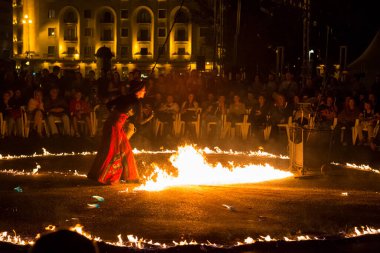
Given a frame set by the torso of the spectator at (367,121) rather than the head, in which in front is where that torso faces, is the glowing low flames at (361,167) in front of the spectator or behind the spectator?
in front

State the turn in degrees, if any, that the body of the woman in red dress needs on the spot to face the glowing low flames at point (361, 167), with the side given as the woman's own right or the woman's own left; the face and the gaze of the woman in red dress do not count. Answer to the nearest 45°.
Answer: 0° — they already face it

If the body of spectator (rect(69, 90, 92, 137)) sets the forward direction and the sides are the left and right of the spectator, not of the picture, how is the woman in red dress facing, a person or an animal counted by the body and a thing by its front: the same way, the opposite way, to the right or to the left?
to the left

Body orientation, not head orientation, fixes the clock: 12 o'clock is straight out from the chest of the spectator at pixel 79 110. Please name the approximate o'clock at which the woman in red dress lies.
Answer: The woman in red dress is roughly at 12 o'clock from the spectator.

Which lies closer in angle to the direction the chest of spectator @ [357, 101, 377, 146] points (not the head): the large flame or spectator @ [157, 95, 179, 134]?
the large flame

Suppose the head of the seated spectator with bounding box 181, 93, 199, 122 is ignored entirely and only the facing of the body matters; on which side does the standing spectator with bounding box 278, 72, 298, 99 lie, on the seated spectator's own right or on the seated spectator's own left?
on the seated spectator's own left

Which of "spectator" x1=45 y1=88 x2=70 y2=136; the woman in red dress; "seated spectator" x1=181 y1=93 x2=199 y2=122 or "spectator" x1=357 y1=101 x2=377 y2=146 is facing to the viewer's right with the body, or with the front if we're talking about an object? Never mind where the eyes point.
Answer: the woman in red dress

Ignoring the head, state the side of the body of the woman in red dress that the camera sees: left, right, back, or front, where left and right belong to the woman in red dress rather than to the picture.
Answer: right

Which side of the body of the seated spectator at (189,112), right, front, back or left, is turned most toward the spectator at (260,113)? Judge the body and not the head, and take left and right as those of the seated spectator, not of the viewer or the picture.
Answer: left

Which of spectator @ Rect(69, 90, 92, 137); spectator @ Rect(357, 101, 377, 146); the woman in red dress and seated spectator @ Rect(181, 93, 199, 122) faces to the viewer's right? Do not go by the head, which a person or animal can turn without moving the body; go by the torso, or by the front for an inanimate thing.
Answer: the woman in red dress
